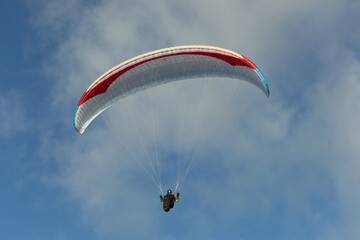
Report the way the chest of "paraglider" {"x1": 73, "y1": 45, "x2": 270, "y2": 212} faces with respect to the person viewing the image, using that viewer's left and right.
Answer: facing the viewer
